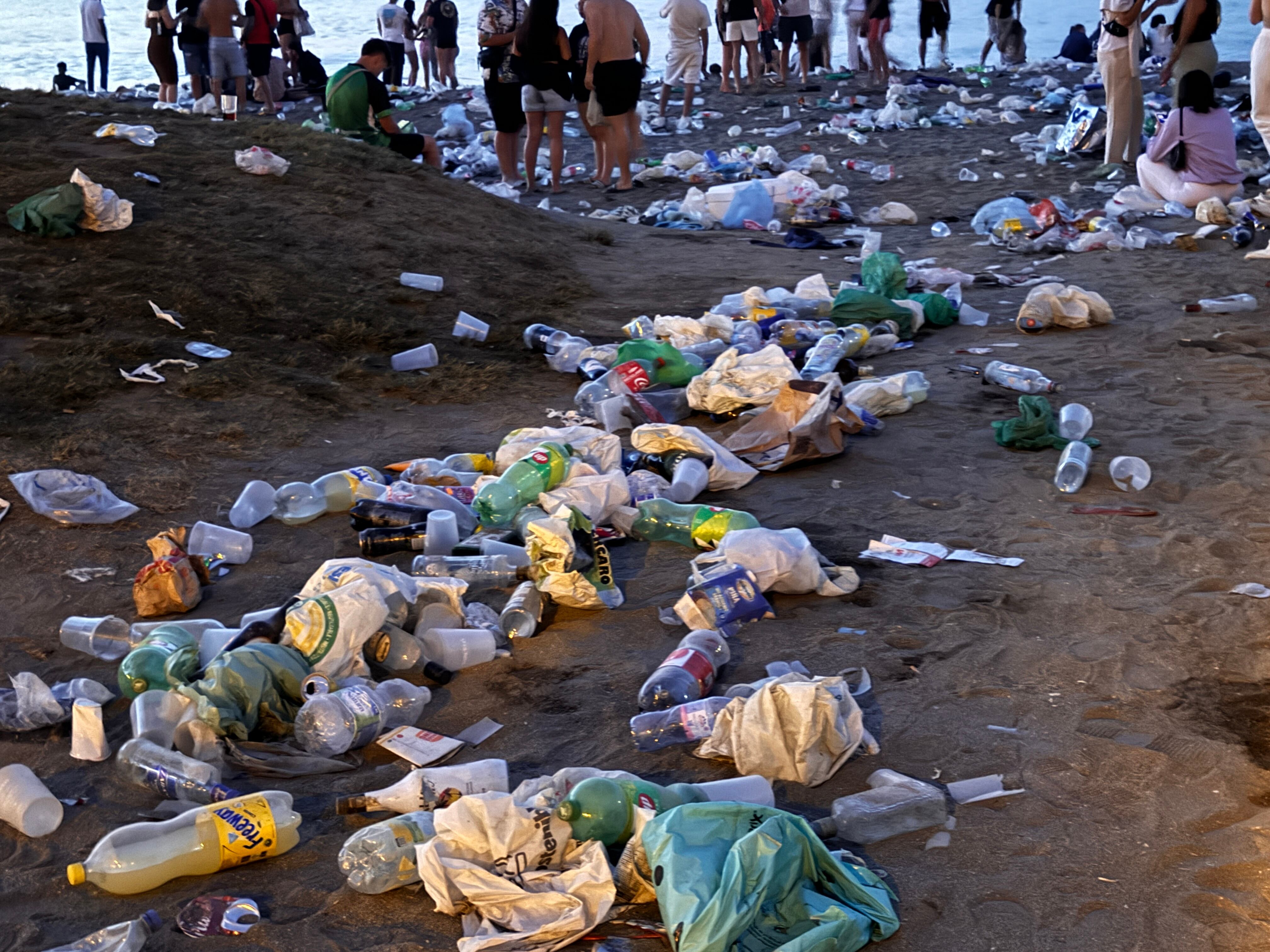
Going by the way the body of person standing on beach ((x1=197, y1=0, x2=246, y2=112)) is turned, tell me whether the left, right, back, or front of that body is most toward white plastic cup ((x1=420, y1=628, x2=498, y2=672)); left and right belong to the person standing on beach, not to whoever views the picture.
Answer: back

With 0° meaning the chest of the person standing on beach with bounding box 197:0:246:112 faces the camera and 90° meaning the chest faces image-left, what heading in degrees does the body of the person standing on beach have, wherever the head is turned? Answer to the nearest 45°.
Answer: approximately 180°

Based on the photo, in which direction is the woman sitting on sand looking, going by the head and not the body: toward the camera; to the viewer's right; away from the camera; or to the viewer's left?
away from the camera

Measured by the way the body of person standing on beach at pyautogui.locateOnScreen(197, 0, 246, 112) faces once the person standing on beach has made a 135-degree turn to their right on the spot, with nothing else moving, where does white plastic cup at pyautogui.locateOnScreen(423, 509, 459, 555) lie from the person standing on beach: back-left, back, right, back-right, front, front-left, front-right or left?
front-right

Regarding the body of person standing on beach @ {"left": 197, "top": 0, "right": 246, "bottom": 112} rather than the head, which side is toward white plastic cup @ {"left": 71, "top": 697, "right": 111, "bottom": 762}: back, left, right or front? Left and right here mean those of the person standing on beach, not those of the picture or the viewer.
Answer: back

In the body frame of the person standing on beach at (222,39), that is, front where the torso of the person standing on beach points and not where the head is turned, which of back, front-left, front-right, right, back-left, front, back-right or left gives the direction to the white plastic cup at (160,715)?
back

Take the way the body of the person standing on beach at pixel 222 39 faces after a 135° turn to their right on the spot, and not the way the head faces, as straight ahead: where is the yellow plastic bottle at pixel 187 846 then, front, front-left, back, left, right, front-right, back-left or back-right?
front-right
